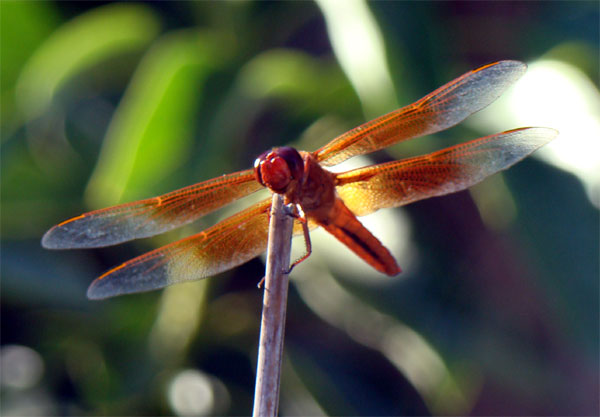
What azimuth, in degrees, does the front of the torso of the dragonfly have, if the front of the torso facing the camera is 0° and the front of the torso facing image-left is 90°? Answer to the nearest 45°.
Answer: approximately 45°
